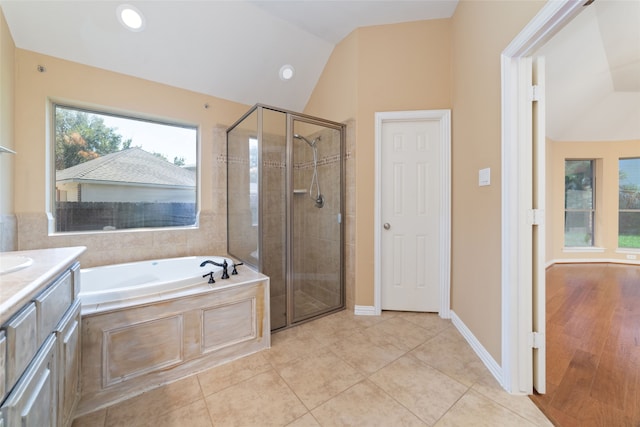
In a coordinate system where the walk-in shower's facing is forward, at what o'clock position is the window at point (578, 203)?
The window is roughly at 10 o'clock from the walk-in shower.

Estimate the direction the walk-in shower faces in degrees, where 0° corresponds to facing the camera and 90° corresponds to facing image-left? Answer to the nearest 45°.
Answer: approximately 315°

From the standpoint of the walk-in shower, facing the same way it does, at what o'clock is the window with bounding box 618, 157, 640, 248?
The window is roughly at 10 o'clock from the walk-in shower.

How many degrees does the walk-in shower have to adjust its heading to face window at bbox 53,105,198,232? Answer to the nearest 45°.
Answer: approximately 135° to its right

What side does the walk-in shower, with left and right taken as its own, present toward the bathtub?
right

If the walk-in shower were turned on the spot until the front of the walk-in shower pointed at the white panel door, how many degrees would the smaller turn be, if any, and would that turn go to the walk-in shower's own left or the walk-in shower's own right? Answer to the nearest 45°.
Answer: approximately 45° to the walk-in shower's own left

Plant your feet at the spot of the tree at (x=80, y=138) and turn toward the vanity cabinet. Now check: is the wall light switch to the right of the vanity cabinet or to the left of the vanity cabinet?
left

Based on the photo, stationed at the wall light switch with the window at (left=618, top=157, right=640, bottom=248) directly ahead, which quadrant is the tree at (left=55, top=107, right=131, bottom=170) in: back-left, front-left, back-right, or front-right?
back-left

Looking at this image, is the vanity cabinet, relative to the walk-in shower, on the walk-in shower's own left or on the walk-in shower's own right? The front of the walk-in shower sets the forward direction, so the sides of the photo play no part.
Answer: on the walk-in shower's own right
